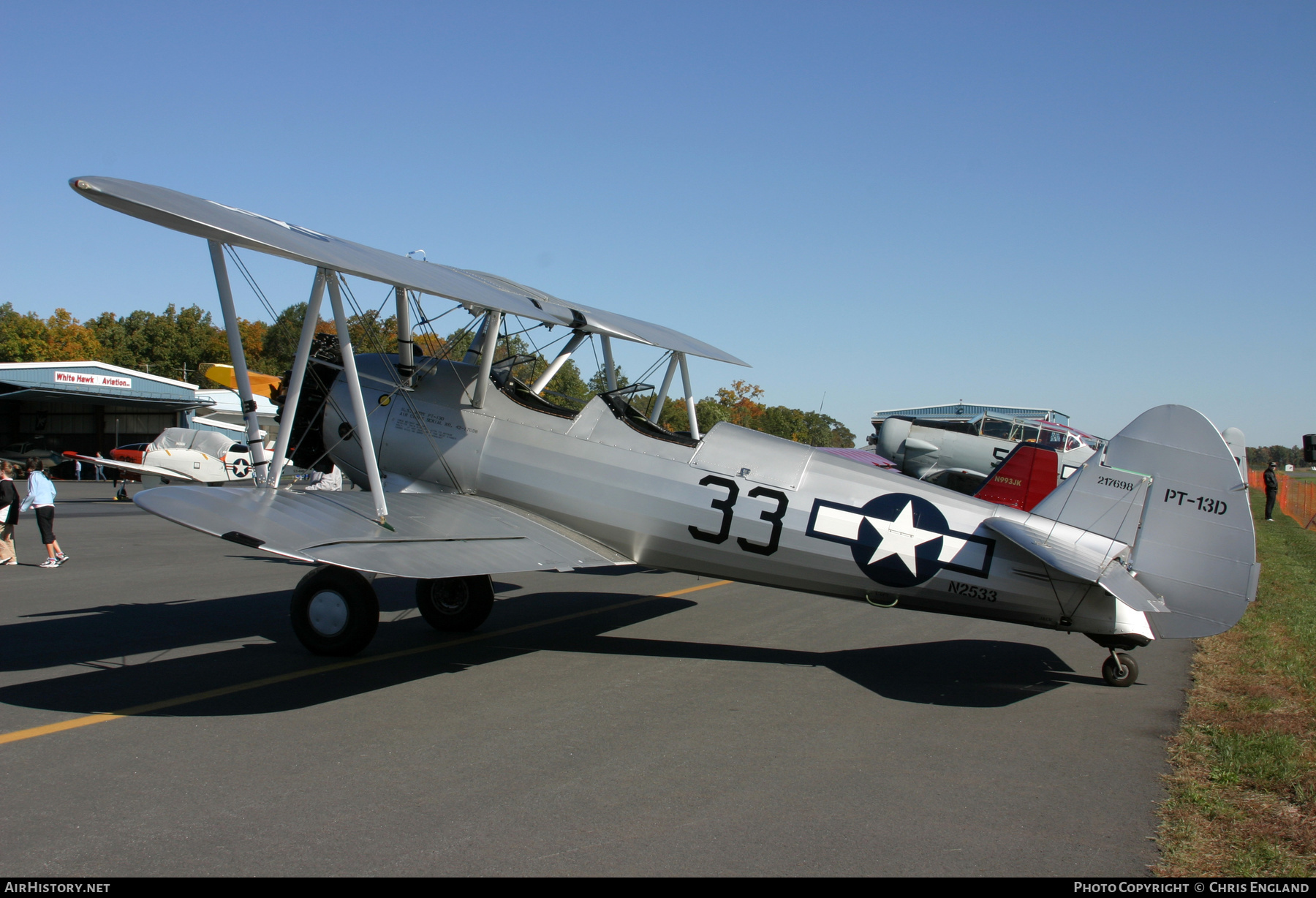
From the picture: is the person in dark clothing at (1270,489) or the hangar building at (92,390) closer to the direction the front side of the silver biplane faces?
the hangar building

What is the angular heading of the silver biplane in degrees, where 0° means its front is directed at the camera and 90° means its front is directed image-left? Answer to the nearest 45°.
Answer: approximately 135°

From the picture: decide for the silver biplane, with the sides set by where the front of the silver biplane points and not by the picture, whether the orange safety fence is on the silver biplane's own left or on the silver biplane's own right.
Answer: on the silver biplane's own right

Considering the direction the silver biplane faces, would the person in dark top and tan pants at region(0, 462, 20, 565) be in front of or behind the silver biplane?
in front

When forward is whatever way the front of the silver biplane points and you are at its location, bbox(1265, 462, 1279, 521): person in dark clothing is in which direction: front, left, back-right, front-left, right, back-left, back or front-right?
right

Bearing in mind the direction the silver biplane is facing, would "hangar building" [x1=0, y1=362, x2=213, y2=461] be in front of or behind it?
in front
